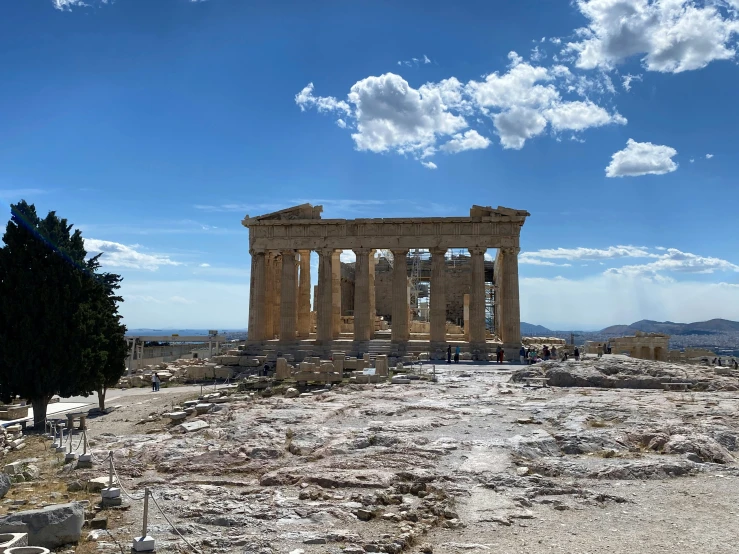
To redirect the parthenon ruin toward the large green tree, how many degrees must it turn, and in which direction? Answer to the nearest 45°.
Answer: approximately 45° to its right

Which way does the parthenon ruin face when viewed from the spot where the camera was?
facing the viewer
